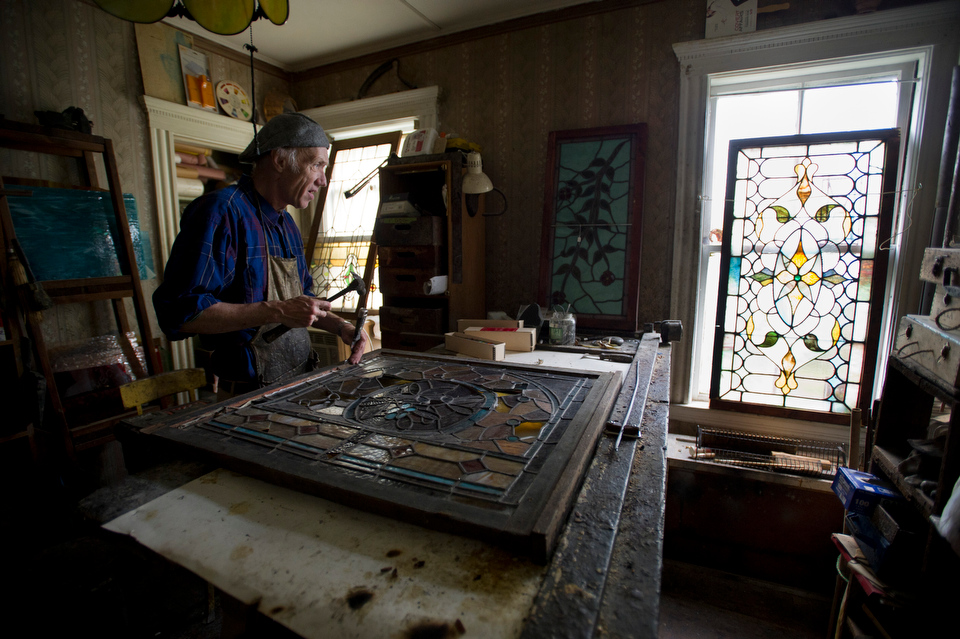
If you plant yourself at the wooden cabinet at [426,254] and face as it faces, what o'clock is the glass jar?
The glass jar is roughly at 9 o'clock from the wooden cabinet.

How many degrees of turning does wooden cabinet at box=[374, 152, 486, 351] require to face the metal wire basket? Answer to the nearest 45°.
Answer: approximately 135° to its left

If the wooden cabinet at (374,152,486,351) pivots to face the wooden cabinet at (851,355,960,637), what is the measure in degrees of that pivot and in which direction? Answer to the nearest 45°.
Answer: approximately 90° to its left

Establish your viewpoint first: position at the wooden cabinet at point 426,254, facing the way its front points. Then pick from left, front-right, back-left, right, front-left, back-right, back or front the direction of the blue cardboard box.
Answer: left

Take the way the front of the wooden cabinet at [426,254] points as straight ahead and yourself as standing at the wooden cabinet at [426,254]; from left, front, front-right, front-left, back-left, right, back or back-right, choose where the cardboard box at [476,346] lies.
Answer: front-left

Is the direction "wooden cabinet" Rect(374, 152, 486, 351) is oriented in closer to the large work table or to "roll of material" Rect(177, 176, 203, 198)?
the large work table

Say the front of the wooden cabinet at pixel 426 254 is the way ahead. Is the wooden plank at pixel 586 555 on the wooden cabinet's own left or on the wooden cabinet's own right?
on the wooden cabinet's own left

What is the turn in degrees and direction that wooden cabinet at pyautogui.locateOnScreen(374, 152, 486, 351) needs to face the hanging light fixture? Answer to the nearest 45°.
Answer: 0° — it already faces it

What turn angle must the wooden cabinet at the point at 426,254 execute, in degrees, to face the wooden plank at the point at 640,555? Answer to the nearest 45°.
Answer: approximately 45° to its left

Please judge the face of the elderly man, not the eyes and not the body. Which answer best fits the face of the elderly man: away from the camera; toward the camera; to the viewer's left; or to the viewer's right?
to the viewer's right
